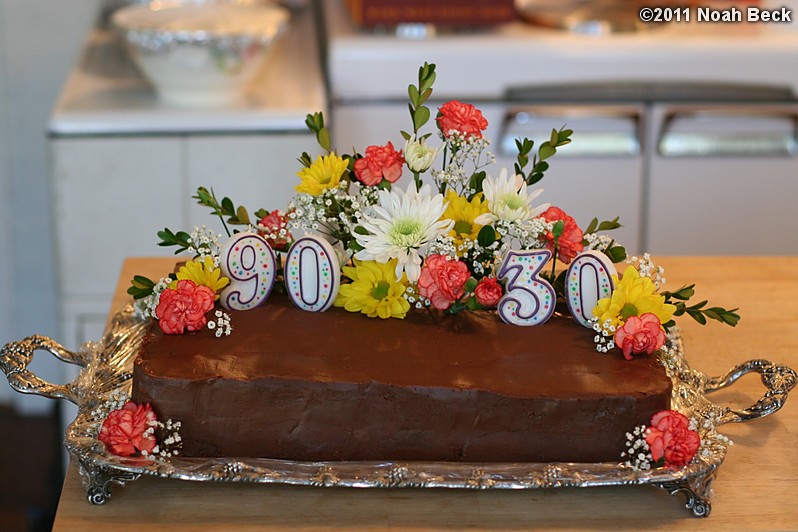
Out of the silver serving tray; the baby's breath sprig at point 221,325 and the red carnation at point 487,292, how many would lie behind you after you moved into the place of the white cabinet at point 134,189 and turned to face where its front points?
0

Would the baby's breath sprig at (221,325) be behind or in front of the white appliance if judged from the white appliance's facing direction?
in front

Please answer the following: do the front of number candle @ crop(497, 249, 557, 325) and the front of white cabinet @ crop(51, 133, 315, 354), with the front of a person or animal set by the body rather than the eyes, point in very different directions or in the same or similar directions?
same or similar directions

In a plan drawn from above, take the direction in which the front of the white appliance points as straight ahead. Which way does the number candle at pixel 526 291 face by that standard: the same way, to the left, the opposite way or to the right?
the same way

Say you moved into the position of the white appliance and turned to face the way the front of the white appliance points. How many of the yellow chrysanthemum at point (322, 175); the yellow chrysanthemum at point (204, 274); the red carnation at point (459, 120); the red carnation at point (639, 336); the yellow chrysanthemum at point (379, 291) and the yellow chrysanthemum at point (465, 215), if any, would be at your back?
0

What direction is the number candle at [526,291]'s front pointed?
toward the camera

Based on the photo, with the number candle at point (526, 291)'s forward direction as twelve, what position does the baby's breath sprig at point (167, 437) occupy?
The baby's breath sprig is roughly at 2 o'clock from the number candle.

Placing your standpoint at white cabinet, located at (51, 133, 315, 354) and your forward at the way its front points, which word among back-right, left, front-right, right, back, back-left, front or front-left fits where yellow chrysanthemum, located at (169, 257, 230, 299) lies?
front

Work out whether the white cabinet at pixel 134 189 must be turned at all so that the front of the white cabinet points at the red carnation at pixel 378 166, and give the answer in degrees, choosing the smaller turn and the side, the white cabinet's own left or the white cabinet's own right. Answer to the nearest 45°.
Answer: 0° — it already faces it

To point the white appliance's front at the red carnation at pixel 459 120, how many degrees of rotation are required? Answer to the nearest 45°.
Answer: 0° — it already faces it

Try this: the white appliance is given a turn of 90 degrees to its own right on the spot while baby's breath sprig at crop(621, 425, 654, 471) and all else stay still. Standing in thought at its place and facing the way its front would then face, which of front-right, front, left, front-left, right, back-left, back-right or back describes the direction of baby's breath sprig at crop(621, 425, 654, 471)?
left

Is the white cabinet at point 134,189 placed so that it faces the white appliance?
no

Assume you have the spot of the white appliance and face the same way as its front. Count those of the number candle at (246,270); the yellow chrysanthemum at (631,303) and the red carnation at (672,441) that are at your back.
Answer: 0

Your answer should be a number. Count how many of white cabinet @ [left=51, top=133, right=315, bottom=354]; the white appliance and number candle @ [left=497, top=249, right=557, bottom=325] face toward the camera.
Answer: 3

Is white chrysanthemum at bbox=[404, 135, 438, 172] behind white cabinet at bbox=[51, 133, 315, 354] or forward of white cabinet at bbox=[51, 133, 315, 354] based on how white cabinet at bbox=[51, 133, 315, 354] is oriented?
forward

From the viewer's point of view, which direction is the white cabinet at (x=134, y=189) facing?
toward the camera

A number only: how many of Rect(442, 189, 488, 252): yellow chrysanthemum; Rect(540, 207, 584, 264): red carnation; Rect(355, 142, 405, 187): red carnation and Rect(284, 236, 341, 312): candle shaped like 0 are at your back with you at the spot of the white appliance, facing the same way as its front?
0
